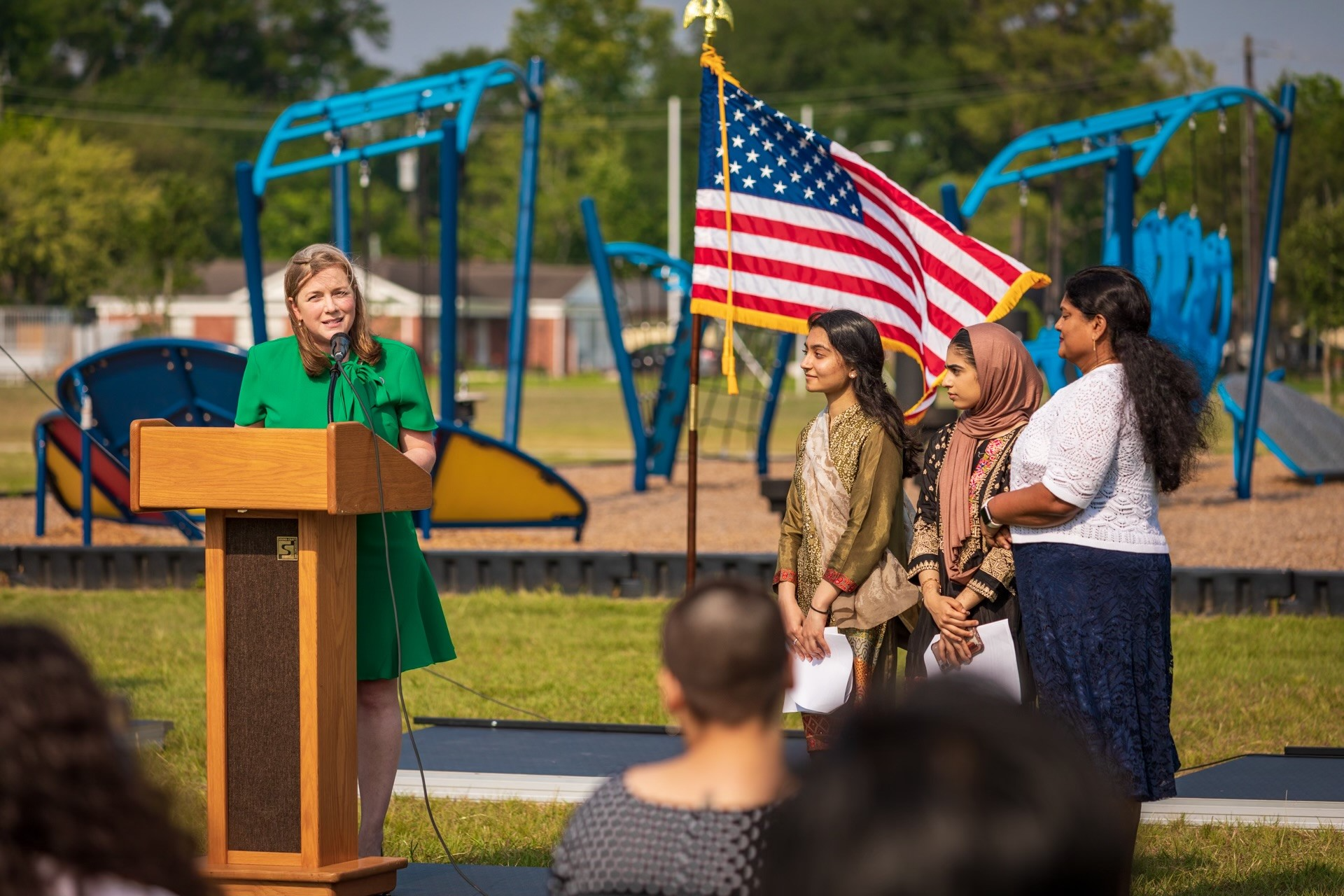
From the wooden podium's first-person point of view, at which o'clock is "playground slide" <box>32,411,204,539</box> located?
The playground slide is roughly at 4 o'clock from the wooden podium.

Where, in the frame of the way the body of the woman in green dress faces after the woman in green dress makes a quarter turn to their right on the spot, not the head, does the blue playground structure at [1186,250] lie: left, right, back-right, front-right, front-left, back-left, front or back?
back-right

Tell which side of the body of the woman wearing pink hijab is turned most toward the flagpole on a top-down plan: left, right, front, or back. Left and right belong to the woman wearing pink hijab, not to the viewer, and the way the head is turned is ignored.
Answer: right

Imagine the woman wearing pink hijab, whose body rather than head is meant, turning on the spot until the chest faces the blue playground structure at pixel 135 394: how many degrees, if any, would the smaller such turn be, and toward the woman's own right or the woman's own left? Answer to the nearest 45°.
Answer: approximately 90° to the woman's own right

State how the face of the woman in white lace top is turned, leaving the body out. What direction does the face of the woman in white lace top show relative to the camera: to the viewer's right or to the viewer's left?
to the viewer's left

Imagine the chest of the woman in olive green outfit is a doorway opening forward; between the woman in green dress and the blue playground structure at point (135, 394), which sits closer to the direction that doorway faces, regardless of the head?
the woman in green dress

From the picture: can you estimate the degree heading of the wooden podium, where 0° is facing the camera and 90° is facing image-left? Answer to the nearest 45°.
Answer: approximately 45°

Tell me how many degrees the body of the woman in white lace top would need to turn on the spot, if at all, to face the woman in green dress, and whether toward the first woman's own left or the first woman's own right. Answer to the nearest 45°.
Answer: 0° — they already face them

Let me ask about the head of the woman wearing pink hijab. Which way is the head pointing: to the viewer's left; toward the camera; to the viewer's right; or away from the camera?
to the viewer's left

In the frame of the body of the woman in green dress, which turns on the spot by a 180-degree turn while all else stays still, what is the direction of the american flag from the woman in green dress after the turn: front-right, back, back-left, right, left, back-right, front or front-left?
front-right

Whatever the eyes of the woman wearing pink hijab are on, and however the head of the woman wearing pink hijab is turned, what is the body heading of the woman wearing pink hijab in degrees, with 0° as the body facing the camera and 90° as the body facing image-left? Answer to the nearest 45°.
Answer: approximately 45°

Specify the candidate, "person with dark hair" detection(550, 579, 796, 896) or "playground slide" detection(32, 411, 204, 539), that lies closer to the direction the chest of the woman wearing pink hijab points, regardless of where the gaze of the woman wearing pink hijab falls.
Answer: the person with dark hair

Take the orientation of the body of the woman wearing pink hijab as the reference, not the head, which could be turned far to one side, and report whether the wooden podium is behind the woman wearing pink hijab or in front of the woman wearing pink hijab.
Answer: in front

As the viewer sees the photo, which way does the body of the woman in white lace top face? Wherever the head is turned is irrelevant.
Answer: to the viewer's left

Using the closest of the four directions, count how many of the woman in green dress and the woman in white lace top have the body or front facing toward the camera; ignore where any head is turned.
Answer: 1

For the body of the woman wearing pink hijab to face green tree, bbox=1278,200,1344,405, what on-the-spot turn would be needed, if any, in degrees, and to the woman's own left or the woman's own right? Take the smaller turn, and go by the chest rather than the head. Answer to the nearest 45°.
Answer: approximately 135° to the woman's own right
